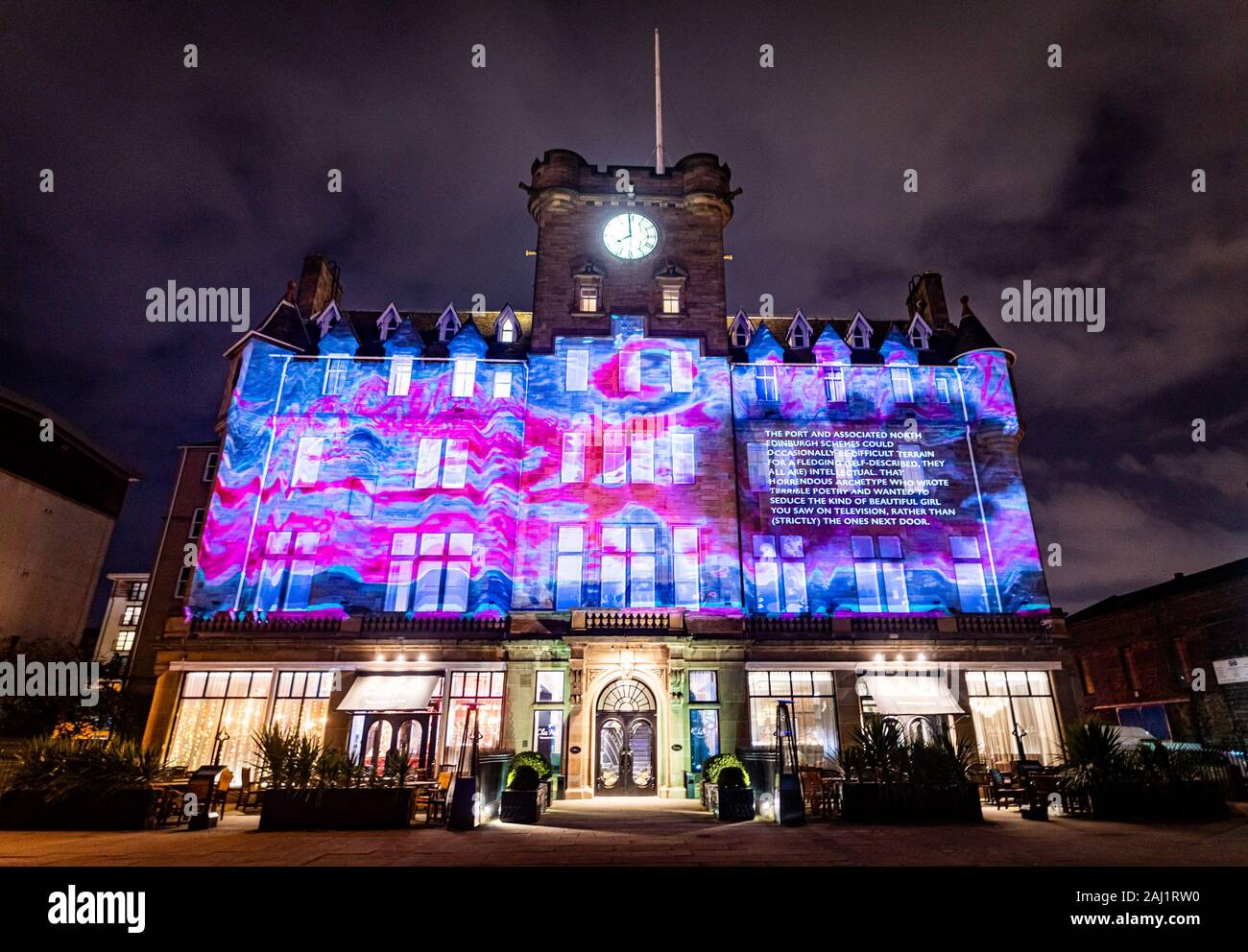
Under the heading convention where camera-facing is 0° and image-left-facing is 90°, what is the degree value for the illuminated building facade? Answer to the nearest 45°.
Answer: approximately 0°

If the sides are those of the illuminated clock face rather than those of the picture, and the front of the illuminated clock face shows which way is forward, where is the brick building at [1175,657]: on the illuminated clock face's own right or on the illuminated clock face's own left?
on the illuminated clock face's own left
